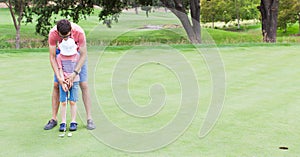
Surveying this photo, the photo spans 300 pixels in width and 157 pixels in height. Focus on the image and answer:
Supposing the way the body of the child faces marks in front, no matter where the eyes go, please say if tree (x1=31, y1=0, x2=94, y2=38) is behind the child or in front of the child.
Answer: behind

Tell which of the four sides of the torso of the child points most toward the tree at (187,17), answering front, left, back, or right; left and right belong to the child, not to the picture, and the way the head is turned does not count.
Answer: back

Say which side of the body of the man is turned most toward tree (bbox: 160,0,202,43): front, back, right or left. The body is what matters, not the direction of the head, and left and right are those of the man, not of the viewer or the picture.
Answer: back

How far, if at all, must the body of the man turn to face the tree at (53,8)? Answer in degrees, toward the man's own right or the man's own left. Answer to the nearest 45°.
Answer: approximately 180°

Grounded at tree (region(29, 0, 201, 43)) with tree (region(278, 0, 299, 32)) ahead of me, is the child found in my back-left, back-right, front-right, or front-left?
back-right

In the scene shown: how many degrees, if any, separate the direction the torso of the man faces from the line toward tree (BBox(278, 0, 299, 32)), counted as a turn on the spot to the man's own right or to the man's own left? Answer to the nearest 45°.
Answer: approximately 135° to the man's own left

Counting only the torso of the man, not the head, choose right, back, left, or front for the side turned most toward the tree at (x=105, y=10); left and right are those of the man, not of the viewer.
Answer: back

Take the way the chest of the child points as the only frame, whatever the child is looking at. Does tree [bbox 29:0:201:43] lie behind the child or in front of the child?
behind

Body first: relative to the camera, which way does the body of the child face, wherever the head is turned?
toward the camera
